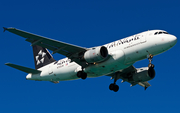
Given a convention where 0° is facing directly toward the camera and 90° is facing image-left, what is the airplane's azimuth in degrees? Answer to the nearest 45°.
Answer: approximately 315°
